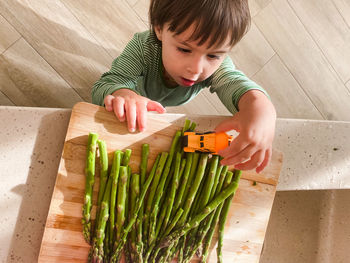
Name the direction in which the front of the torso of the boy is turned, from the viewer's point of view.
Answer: toward the camera

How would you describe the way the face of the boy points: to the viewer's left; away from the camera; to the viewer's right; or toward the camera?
toward the camera
